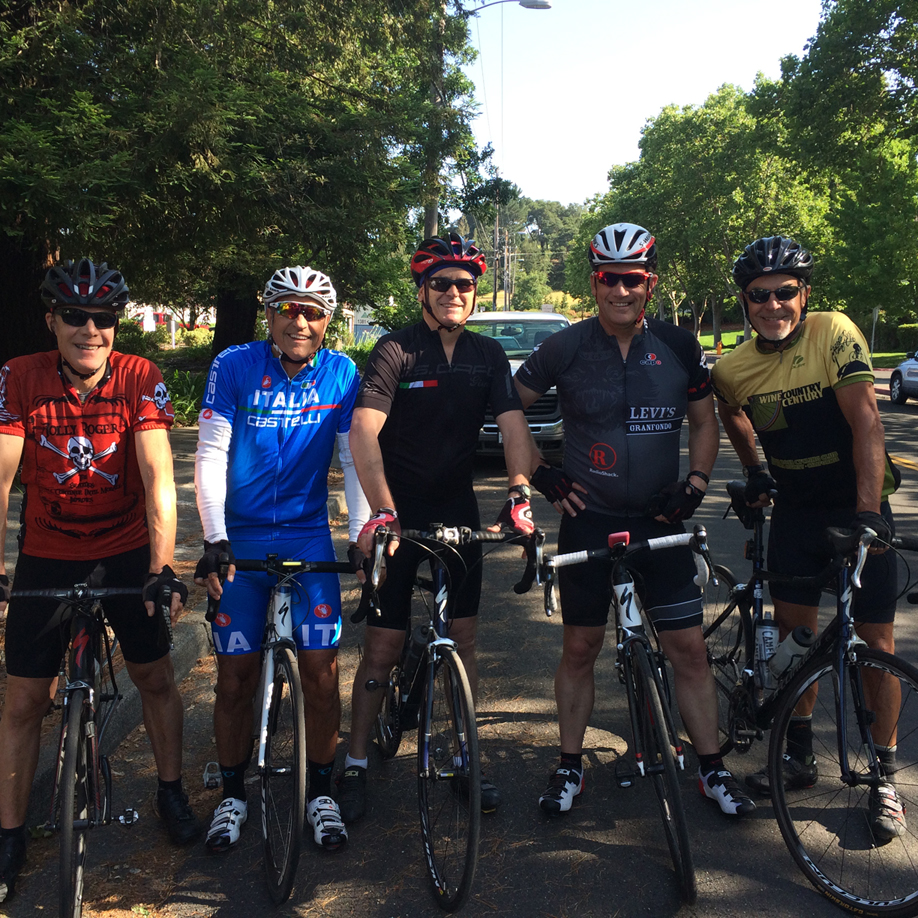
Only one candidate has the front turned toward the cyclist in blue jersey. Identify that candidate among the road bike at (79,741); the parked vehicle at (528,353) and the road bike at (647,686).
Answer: the parked vehicle

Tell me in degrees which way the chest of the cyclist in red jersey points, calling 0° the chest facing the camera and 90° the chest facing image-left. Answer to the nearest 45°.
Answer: approximately 0°

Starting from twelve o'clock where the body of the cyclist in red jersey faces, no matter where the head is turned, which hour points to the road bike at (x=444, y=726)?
The road bike is roughly at 10 o'clock from the cyclist in red jersey.

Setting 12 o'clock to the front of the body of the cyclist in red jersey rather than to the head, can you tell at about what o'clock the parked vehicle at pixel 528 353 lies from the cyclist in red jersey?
The parked vehicle is roughly at 7 o'clock from the cyclist in red jersey.

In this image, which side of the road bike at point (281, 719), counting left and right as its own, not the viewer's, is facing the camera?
front

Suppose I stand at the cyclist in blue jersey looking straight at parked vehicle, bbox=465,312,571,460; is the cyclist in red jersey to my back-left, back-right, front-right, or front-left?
back-left

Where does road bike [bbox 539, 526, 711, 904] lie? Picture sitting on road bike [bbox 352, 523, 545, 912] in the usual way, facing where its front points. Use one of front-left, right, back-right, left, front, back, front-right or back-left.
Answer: left

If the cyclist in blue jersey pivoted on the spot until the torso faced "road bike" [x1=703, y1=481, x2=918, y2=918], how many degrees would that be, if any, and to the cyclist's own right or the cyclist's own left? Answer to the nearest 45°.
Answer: approximately 90° to the cyclist's own left

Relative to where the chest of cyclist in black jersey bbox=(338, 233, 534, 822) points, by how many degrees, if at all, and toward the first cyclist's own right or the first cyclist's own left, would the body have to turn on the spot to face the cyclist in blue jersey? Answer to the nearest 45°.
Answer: approximately 90° to the first cyclist's own right

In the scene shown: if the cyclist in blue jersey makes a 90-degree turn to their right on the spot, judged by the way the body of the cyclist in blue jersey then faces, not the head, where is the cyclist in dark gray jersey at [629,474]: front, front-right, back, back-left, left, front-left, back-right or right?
back
